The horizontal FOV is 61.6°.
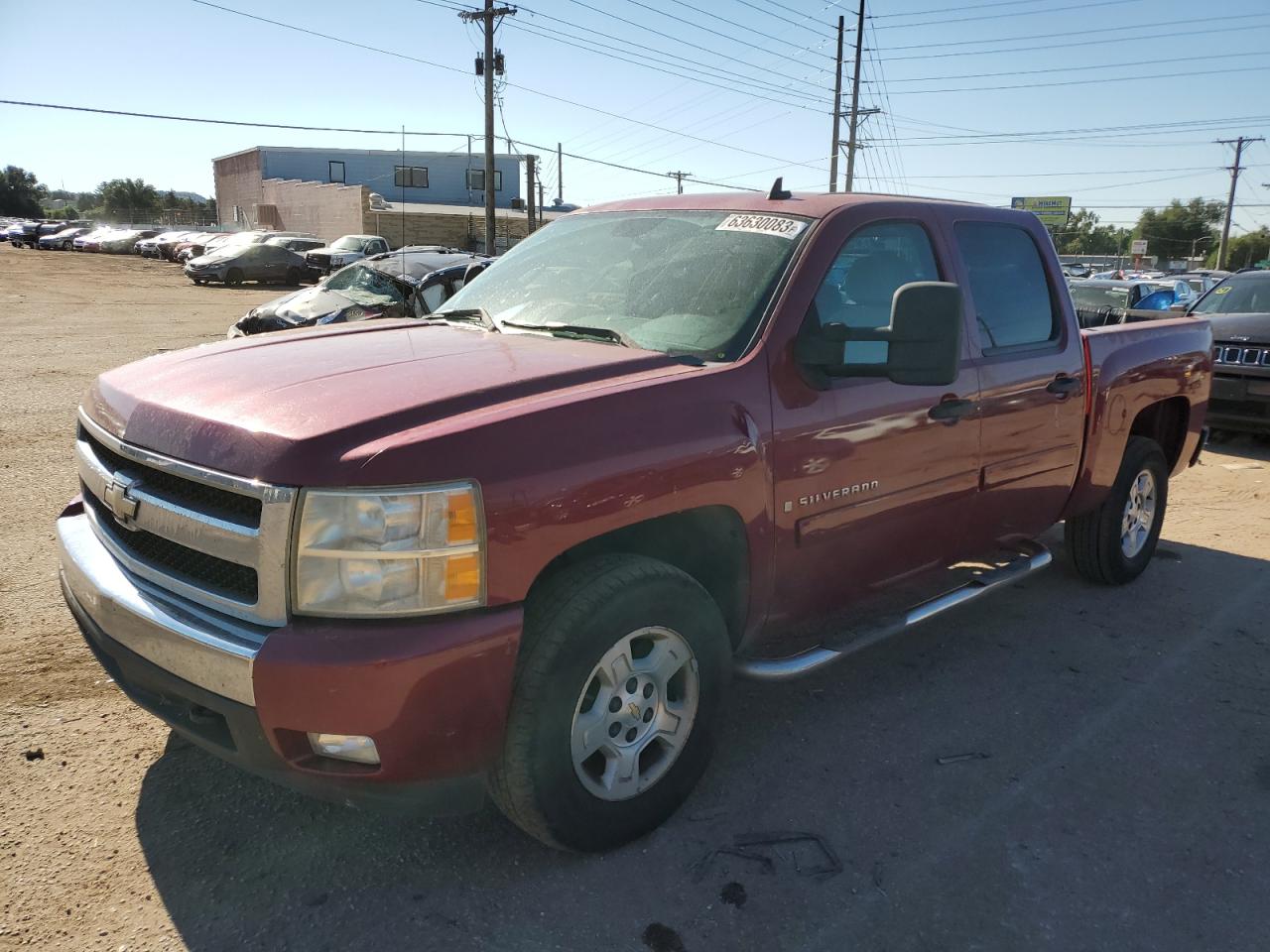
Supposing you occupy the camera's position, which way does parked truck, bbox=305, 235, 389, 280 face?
facing the viewer and to the left of the viewer

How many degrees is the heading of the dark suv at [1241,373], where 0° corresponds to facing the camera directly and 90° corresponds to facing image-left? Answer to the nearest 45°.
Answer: approximately 0°

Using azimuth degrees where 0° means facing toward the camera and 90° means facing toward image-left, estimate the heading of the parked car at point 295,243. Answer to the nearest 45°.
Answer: approximately 45°

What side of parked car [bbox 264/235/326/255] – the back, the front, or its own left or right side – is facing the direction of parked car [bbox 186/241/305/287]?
front
